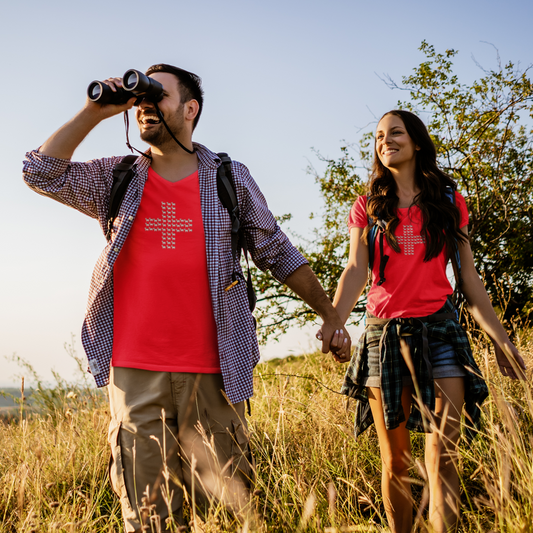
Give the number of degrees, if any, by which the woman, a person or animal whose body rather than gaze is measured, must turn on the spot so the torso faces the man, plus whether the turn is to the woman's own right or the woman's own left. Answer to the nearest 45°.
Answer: approximately 45° to the woman's own right

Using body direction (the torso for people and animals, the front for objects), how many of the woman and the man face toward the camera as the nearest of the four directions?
2

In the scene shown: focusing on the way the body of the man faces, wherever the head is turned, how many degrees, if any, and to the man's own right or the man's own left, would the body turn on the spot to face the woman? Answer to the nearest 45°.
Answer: approximately 90° to the man's own left

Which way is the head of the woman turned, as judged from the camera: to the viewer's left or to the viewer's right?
to the viewer's left
